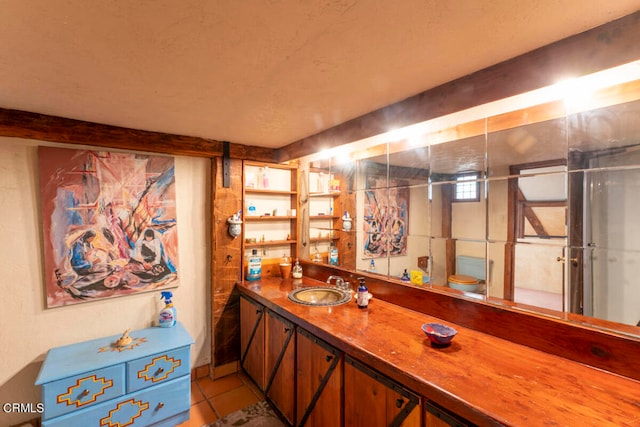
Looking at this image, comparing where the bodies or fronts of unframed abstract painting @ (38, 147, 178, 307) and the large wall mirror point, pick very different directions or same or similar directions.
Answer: very different directions

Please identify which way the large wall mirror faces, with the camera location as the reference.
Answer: facing the viewer and to the left of the viewer

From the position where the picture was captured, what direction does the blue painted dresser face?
facing the viewer and to the right of the viewer

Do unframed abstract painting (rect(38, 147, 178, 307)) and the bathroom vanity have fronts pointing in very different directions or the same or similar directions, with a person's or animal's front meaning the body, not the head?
very different directions

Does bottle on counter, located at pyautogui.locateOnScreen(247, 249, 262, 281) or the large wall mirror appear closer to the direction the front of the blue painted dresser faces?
the large wall mirror

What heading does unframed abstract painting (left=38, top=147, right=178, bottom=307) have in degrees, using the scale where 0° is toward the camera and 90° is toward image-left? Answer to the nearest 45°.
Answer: approximately 315°

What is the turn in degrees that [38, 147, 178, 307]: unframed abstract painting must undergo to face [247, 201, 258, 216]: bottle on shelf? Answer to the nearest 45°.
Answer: approximately 45° to its left

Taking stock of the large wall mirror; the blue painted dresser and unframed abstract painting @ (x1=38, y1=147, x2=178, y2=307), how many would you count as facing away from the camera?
0

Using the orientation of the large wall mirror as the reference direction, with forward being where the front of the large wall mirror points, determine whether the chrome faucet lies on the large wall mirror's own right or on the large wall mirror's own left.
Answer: on the large wall mirror's own right

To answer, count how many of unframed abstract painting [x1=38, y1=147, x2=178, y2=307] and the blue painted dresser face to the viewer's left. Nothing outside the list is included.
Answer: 0

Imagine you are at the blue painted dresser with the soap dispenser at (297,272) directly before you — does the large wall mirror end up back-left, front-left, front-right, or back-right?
front-right

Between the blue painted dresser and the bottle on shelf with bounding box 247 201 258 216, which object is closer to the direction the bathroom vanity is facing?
the blue painted dresser

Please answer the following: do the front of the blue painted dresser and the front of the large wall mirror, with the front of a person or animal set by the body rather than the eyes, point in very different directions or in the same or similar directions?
very different directions

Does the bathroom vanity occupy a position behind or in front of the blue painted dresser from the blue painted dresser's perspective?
in front
